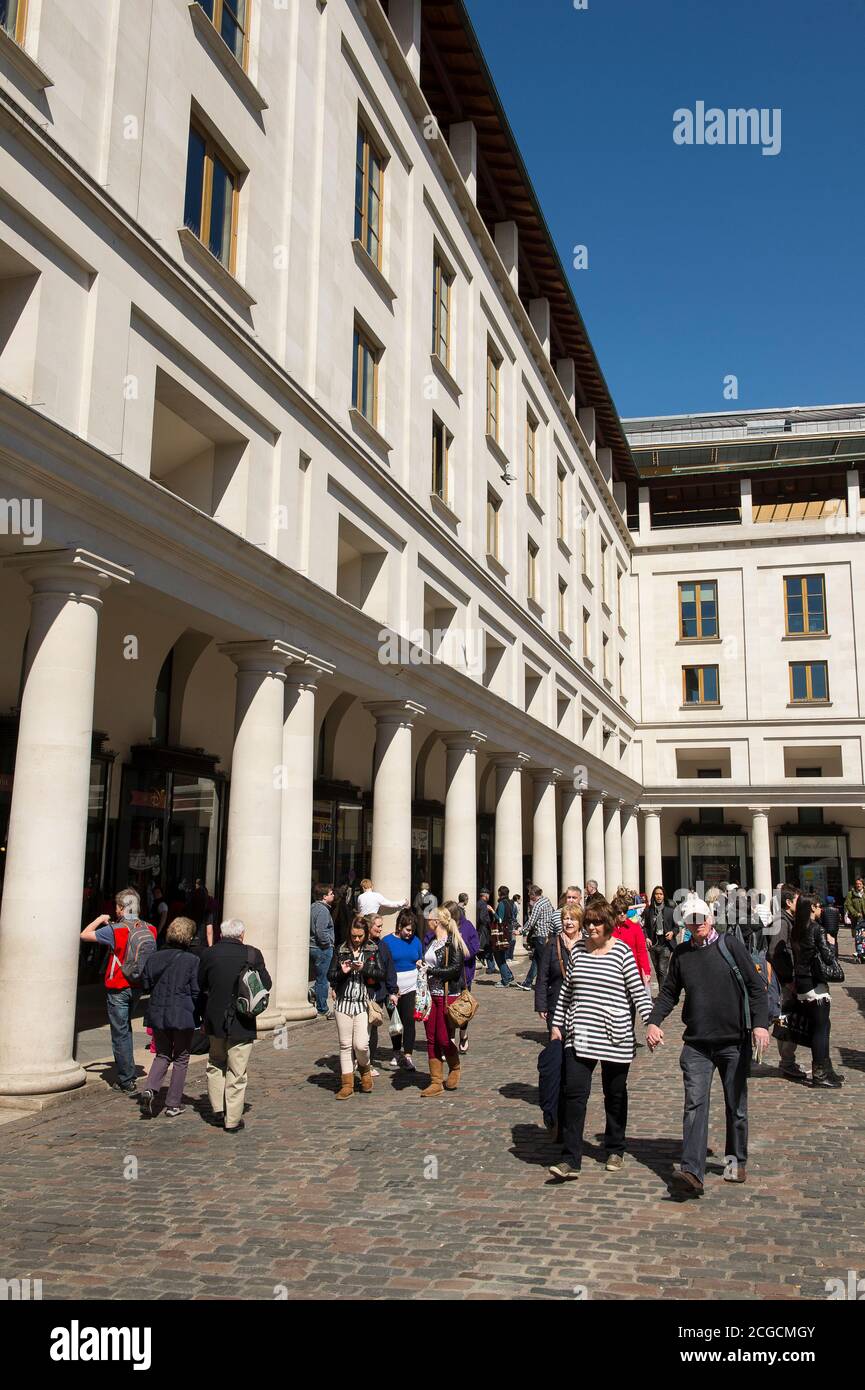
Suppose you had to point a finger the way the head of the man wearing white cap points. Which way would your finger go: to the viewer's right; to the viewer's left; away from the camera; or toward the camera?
toward the camera

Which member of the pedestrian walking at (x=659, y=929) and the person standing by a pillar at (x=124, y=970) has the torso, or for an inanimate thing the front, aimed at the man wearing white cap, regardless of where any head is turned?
the pedestrian walking at (x=659, y=929)

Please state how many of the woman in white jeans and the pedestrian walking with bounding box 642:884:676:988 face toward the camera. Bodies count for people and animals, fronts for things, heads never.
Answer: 2

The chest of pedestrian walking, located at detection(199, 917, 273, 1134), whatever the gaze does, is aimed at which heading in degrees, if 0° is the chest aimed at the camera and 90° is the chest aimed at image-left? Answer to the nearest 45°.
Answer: approximately 180°

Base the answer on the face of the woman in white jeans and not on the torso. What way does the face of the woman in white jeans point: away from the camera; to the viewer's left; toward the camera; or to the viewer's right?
toward the camera

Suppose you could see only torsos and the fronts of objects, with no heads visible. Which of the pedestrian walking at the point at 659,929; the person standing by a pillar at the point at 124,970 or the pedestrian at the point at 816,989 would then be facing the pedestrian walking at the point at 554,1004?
the pedestrian walking at the point at 659,929

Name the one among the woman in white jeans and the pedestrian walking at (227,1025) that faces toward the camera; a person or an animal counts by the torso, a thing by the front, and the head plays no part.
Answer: the woman in white jeans

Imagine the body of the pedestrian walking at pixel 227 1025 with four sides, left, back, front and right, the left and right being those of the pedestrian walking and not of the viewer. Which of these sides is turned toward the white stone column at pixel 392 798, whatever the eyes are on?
front

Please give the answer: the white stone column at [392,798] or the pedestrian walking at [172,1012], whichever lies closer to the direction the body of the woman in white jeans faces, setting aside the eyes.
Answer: the pedestrian walking

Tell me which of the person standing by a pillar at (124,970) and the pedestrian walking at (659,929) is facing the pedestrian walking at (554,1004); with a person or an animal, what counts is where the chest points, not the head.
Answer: the pedestrian walking at (659,929)

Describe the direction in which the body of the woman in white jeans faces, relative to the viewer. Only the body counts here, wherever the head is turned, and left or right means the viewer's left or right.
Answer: facing the viewer

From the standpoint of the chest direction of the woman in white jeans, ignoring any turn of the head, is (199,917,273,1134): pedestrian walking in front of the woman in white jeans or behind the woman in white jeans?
in front

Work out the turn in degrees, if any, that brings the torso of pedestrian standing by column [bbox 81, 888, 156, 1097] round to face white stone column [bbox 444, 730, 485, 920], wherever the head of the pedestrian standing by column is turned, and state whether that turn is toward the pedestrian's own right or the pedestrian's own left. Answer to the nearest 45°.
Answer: approximately 90° to the pedestrian's own right
